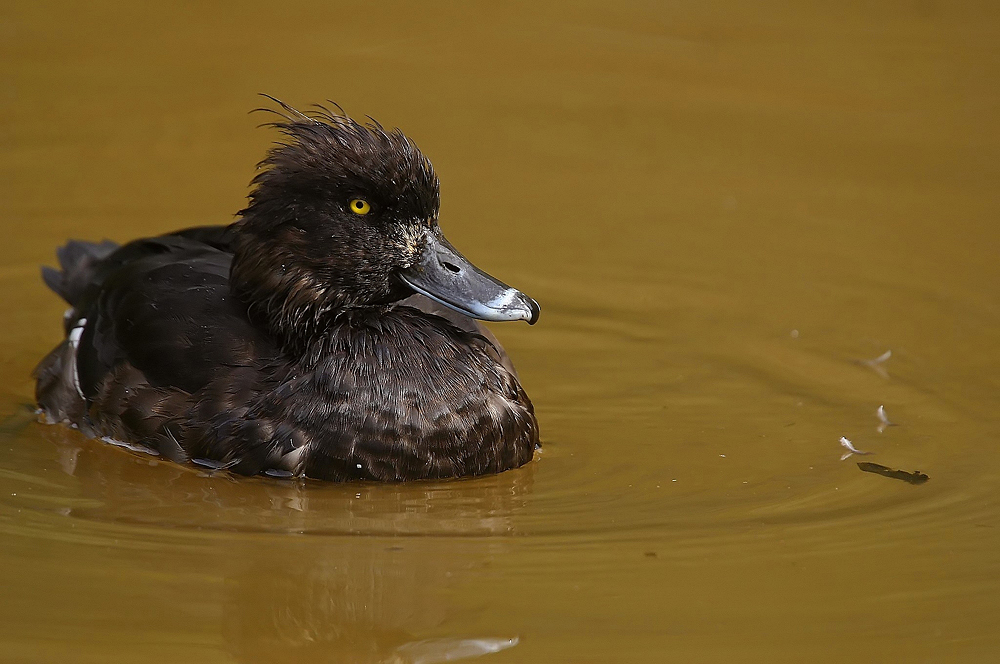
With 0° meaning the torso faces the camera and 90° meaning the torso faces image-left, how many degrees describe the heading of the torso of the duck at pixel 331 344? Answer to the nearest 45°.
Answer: approximately 315°

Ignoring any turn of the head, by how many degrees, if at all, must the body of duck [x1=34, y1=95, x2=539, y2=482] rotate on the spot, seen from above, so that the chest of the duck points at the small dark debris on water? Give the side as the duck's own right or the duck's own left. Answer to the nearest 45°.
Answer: approximately 45° to the duck's own left
